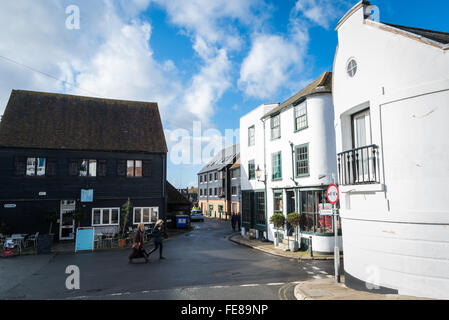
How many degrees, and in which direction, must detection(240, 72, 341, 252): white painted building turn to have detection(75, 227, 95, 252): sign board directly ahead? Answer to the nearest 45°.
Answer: approximately 45° to its right

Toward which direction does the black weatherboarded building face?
toward the camera

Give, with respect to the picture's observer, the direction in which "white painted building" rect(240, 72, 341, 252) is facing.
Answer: facing the viewer and to the left of the viewer

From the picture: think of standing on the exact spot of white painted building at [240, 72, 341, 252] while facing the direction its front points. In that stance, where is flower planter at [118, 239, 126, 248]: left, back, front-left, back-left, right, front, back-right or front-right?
front-right

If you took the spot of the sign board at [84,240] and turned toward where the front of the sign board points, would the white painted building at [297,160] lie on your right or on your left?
on your left

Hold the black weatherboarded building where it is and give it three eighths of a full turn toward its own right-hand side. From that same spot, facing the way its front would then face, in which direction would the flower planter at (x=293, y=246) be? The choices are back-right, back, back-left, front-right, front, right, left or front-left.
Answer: back

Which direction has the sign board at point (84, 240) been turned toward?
toward the camera

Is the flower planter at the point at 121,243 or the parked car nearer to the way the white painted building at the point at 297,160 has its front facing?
the flower planter

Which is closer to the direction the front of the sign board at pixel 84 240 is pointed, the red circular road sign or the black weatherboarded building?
the red circular road sign

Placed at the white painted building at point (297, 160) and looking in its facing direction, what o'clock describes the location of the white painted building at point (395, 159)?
the white painted building at point (395, 159) is roughly at 10 o'clock from the white painted building at point (297, 160).

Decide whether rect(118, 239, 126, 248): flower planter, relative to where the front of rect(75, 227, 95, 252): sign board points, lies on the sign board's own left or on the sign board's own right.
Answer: on the sign board's own left

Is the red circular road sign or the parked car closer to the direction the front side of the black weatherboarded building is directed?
the red circular road sign

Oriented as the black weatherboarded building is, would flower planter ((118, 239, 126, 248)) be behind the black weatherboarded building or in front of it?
in front

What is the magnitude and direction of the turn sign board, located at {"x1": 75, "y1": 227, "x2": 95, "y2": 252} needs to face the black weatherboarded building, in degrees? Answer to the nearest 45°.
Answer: approximately 180°

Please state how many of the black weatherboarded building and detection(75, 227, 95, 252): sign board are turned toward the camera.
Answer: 2

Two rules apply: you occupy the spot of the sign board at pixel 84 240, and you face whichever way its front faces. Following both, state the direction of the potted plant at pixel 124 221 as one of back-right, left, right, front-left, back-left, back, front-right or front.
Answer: back-left

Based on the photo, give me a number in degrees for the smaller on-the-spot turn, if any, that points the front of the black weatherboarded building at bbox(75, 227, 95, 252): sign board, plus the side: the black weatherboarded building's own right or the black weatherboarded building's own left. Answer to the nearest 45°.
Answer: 0° — it already faces it
